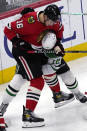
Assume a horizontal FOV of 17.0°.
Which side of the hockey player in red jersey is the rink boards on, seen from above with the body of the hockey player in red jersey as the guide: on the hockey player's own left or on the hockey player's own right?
on the hockey player's own left
